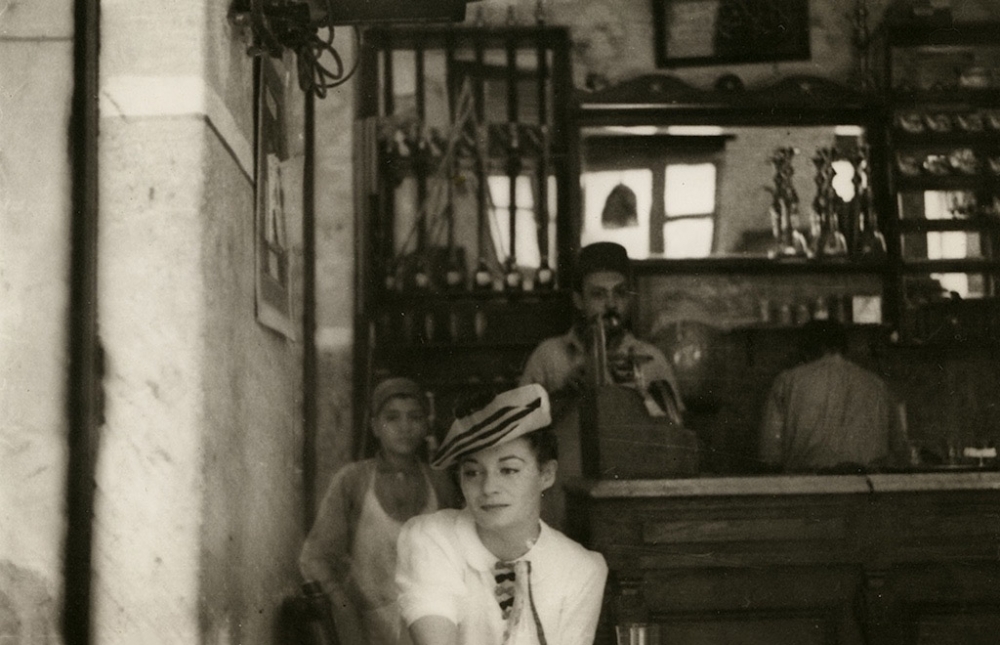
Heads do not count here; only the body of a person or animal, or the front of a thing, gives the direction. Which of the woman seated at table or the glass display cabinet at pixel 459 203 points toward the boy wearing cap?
the glass display cabinet

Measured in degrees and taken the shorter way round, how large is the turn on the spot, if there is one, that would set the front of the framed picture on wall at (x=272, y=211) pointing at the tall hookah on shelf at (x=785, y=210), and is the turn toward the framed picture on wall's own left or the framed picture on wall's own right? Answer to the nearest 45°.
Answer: approximately 45° to the framed picture on wall's own left

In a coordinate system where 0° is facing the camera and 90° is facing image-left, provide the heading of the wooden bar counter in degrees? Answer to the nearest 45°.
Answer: approximately 0°

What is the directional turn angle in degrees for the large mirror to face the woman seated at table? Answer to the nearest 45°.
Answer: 0° — it already faces them

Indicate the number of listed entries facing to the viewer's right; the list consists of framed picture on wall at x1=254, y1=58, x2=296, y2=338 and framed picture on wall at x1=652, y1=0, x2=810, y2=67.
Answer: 1

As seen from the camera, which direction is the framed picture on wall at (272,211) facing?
to the viewer's right

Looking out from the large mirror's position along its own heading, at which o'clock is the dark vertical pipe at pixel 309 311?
The dark vertical pipe is roughly at 2 o'clock from the large mirror.
